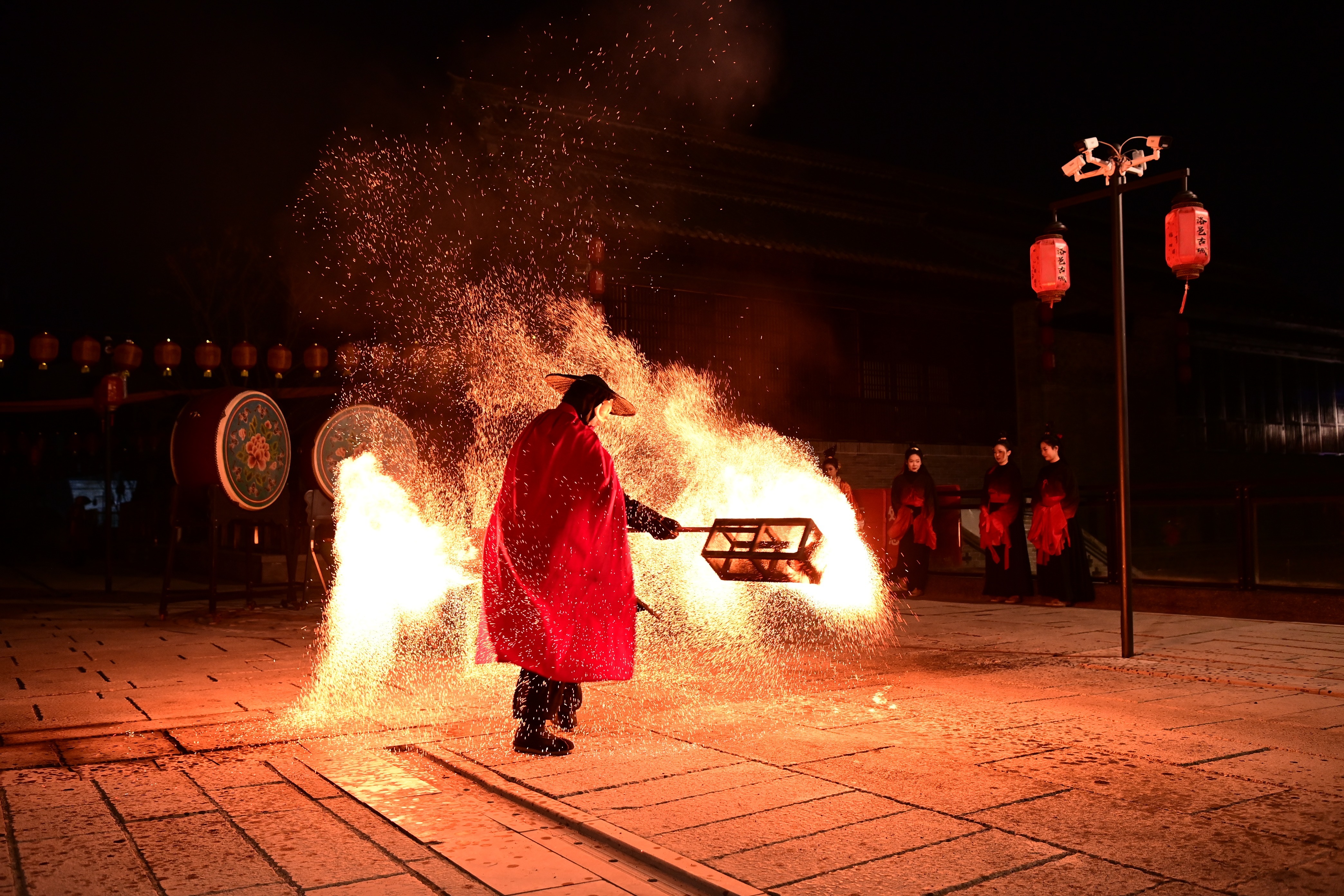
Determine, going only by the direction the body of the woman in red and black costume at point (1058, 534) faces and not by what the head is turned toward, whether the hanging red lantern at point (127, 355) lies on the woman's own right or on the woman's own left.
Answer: on the woman's own right

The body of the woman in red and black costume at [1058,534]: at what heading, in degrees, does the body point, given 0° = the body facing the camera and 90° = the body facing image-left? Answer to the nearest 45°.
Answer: approximately 45°

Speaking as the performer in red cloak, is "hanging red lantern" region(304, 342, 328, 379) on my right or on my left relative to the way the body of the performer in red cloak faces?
on my left

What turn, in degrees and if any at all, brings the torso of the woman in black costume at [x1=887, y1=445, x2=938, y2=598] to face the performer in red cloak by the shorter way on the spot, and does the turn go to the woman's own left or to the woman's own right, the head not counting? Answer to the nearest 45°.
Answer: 0° — they already face them

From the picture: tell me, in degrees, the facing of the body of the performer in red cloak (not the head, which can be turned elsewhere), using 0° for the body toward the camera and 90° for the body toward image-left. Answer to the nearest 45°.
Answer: approximately 270°

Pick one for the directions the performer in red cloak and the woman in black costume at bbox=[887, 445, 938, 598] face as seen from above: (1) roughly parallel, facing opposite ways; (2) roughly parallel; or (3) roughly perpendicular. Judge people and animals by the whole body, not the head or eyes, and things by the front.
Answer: roughly perpendicular

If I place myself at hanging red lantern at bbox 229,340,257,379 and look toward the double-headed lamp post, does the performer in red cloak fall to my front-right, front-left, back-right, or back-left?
front-right

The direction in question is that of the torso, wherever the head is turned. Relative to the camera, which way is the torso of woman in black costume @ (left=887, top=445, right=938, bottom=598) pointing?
toward the camera

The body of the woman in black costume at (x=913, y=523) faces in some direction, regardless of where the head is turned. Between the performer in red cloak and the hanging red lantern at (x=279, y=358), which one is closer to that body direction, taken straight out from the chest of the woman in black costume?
the performer in red cloak

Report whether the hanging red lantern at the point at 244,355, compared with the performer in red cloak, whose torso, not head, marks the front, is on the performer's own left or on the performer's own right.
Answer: on the performer's own left

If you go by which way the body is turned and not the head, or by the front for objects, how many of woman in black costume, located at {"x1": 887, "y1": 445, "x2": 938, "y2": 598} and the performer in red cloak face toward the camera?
1

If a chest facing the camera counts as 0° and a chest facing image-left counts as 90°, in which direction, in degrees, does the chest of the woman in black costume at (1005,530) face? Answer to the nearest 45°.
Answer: approximately 45°

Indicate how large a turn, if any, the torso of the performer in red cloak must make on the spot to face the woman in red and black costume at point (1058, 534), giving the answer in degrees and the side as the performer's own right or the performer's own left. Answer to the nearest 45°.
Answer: approximately 45° to the performer's own left

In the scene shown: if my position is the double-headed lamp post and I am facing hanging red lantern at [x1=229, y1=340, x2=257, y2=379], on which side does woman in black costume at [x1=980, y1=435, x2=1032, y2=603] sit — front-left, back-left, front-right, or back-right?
front-right

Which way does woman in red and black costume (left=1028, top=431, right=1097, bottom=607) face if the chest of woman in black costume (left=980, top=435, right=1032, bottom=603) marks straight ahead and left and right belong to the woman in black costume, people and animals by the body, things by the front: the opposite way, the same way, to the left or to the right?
the same way

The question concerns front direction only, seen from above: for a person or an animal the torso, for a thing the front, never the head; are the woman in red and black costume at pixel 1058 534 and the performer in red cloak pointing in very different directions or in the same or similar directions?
very different directions

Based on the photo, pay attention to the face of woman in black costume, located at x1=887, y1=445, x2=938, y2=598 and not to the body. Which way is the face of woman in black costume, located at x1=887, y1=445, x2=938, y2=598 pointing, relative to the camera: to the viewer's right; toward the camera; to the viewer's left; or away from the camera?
toward the camera
